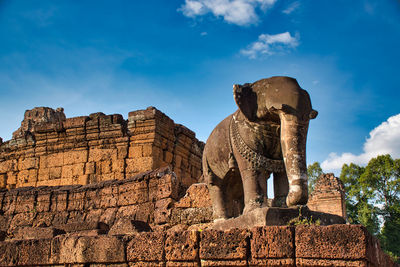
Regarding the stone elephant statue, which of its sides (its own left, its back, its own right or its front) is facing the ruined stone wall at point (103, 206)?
back

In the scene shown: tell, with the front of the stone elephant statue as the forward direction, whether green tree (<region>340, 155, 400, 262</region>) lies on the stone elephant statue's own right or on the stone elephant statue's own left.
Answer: on the stone elephant statue's own left

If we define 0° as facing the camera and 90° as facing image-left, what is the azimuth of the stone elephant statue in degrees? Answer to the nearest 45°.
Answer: approximately 315°

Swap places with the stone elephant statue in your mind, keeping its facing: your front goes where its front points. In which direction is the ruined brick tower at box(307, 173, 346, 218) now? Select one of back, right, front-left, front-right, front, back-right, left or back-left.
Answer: back-left
